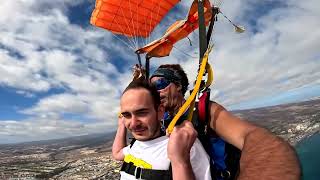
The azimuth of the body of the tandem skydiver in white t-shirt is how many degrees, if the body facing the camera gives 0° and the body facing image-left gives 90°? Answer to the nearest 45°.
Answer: approximately 45°
